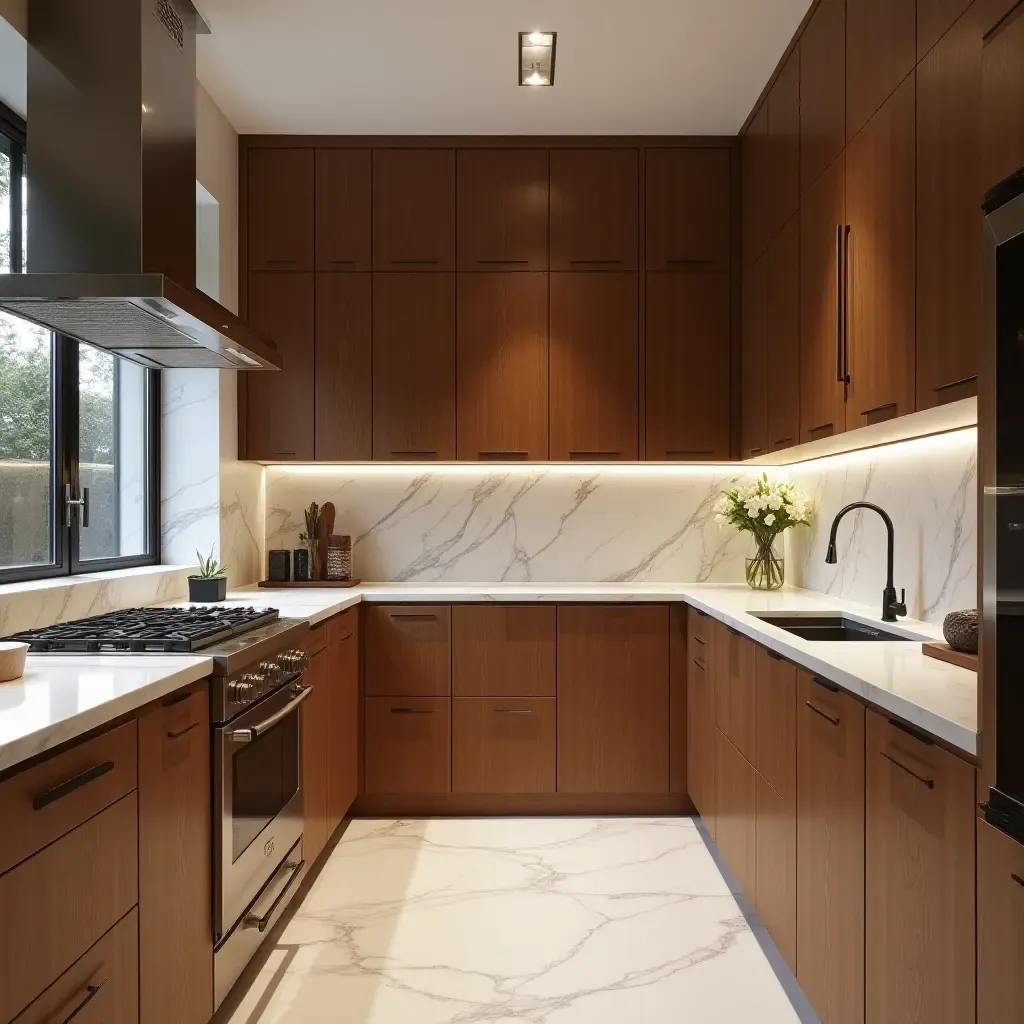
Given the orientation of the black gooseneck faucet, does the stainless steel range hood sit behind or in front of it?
in front

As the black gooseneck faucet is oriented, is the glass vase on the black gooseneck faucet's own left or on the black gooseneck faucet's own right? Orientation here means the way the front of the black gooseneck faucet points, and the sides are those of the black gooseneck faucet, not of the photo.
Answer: on the black gooseneck faucet's own right

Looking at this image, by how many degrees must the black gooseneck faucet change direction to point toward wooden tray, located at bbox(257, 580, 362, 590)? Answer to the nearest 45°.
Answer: approximately 45° to its right

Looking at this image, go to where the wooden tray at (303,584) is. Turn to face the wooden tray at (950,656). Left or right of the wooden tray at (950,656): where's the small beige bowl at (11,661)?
right

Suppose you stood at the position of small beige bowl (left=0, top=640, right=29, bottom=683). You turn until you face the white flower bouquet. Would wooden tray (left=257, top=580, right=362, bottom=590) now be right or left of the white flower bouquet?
left

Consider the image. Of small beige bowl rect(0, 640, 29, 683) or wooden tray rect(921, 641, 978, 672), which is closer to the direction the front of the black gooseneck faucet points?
the small beige bowl

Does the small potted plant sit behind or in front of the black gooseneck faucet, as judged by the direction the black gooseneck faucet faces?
in front

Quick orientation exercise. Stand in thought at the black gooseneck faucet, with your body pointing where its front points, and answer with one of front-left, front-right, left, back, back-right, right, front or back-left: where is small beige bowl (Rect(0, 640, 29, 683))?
front

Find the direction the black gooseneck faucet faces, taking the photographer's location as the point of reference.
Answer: facing the viewer and to the left of the viewer
